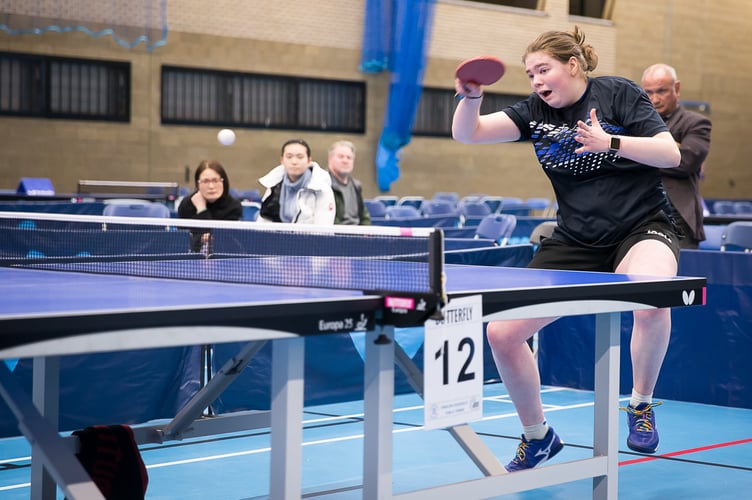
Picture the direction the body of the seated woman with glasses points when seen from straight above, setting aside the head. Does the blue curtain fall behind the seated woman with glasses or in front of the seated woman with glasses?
behind

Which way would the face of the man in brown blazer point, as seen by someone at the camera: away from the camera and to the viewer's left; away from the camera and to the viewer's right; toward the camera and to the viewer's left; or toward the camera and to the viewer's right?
toward the camera and to the viewer's left

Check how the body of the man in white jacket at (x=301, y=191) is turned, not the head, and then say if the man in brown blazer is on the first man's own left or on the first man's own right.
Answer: on the first man's own left

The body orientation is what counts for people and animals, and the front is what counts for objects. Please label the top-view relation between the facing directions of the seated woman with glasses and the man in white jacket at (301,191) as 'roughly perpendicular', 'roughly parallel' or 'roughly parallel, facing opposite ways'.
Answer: roughly parallel

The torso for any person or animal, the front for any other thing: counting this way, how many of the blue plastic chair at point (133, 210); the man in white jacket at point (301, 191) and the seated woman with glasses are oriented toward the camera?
3

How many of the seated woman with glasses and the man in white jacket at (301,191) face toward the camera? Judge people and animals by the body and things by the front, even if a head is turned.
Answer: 2

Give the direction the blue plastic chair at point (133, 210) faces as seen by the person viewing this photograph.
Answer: facing the viewer

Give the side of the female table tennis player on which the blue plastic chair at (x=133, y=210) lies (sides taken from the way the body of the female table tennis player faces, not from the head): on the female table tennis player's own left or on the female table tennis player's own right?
on the female table tennis player's own right

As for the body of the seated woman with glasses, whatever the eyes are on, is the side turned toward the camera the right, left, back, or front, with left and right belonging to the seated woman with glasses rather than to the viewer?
front

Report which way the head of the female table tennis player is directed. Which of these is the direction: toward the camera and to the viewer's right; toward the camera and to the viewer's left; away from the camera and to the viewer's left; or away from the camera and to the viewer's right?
toward the camera and to the viewer's left

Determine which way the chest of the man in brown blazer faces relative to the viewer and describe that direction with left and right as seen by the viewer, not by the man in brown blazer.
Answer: facing the viewer and to the left of the viewer

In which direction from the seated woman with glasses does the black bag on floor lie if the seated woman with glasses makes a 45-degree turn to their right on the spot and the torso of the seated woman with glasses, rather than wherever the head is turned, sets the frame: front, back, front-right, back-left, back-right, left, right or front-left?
front-left

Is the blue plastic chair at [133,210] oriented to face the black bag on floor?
yes

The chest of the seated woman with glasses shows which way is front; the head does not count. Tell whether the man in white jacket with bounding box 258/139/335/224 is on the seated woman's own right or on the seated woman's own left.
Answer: on the seated woman's own left
